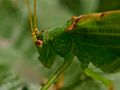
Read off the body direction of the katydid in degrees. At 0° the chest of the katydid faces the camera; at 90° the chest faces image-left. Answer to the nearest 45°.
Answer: approximately 90°
